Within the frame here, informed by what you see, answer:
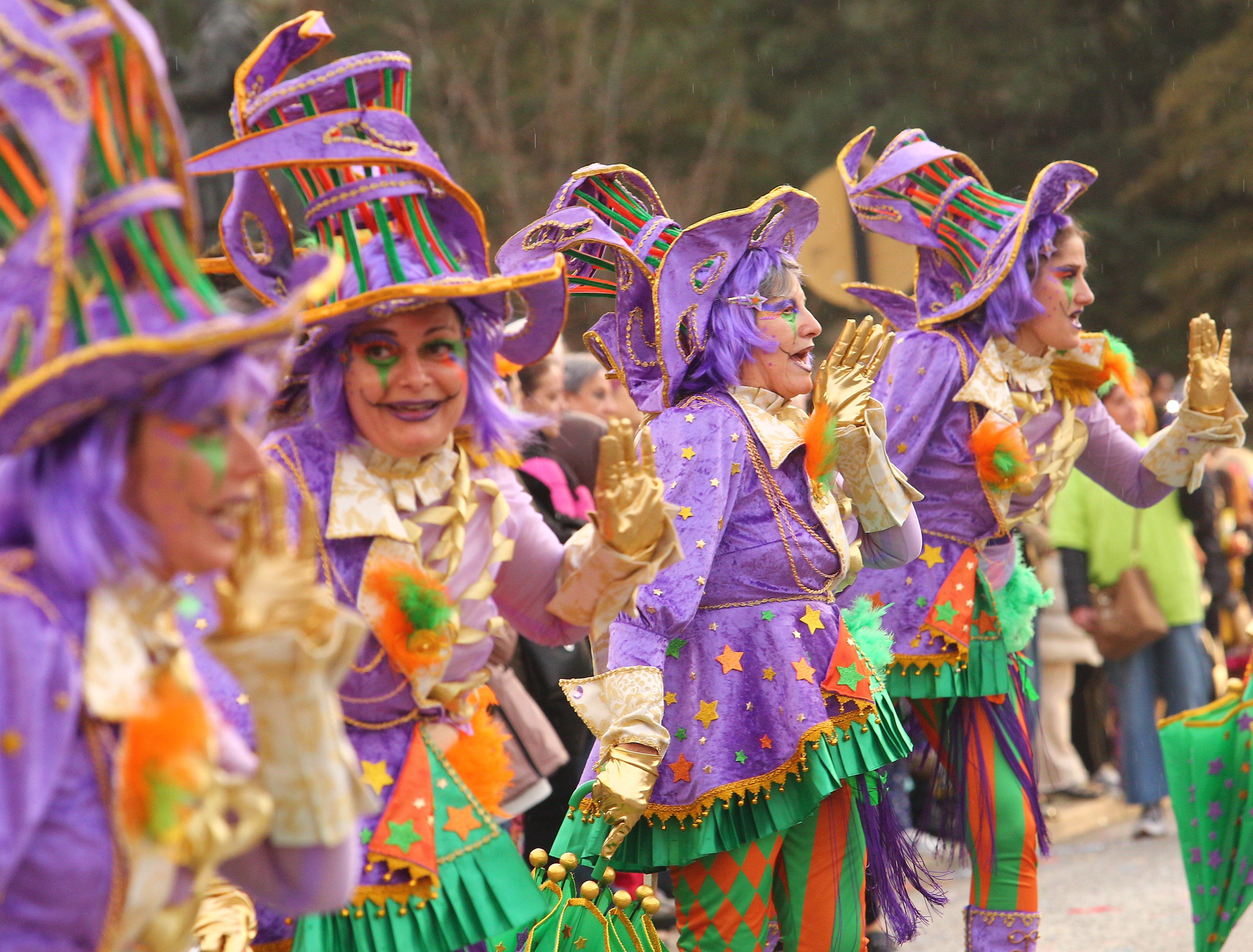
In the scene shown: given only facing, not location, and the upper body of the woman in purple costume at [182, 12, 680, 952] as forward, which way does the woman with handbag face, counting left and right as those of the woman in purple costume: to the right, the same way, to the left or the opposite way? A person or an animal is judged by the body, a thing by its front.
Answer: to the right

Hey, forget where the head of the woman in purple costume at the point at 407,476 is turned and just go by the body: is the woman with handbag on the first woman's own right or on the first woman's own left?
on the first woman's own left

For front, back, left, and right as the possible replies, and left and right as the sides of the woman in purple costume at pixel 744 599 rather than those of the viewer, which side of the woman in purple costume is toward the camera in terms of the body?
right

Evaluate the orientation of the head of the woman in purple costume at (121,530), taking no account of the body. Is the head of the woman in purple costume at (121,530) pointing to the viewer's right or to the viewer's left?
to the viewer's right

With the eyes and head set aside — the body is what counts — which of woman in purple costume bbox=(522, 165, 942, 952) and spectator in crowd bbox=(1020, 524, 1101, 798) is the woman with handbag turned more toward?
the woman in purple costume

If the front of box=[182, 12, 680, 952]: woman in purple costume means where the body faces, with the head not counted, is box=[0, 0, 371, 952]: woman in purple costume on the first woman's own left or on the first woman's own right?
on the first woman's own right

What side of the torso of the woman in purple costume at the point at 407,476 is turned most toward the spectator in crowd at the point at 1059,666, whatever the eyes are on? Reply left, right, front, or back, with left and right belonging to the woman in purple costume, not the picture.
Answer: left

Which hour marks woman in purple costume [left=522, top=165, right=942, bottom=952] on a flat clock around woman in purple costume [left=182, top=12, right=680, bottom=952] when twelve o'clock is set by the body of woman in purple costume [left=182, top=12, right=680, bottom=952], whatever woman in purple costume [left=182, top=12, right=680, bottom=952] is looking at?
woman in purple costume [left=522, top=165, right=942, bottom=952] is roughly at 9 o'clock from woman in purple costume [left=182, top=12, right=680, bottom=952].

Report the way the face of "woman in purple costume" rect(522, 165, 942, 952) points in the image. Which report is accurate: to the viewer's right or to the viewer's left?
to the viewer's right

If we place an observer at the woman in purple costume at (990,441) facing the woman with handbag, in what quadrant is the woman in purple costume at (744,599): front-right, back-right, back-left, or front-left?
back-left

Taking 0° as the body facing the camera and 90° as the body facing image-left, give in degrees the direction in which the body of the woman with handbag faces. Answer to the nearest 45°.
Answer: approximately 0°

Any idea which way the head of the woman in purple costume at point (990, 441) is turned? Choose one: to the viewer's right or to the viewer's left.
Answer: to the viewer's right

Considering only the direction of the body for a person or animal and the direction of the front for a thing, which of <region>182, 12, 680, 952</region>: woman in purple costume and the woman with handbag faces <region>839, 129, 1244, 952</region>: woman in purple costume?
the woman with handbag

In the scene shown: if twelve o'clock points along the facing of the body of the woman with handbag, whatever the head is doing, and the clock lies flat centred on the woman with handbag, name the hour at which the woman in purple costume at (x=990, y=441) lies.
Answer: The woman in purple costume is roughly at 12 o'clock from the woman with handbag.

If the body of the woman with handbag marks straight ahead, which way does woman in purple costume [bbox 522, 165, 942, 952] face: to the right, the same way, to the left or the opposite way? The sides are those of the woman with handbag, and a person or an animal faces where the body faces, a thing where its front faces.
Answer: to the left

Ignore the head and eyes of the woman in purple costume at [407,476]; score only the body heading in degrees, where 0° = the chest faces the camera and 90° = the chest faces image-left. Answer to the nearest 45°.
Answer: approximately 315°
